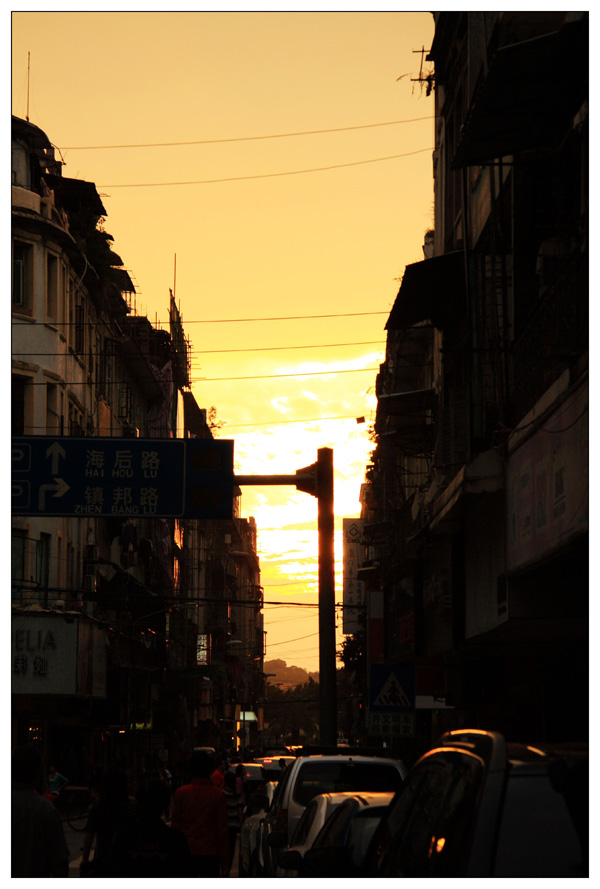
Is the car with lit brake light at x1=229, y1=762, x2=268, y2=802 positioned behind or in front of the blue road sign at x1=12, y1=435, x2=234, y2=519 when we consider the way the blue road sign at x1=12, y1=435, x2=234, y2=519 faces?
behind

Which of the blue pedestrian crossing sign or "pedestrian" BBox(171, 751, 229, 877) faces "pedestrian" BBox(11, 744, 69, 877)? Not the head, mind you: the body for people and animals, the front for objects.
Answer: the blue pedestrian crossing sign

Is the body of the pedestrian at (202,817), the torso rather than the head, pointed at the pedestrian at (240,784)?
yes

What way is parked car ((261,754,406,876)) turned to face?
away from the camera

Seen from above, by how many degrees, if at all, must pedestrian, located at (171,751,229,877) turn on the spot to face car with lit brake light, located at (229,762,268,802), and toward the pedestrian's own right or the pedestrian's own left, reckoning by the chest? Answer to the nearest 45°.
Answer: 0° — they already face it

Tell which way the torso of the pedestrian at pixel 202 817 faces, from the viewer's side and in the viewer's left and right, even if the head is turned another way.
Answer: facing away from the viewer

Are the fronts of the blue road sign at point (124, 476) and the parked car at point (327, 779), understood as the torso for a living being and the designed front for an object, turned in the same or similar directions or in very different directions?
very different directions

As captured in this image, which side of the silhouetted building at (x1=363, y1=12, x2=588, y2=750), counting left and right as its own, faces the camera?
left

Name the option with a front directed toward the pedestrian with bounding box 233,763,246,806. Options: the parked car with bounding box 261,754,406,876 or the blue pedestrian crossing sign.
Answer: the parked car

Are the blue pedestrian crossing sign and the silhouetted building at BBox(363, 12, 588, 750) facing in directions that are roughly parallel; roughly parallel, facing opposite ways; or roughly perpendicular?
roughly perpendicular
